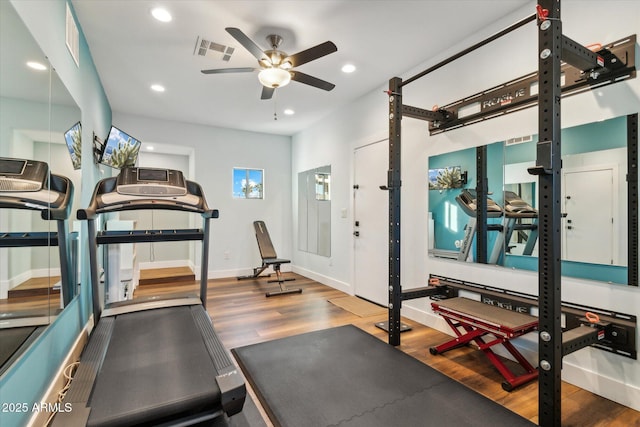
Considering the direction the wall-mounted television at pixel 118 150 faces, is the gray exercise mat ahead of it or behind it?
ahead

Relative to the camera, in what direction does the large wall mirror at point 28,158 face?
facing to the right of the viewer

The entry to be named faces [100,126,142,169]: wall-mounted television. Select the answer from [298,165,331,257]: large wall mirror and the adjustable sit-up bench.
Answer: the large wall mirror

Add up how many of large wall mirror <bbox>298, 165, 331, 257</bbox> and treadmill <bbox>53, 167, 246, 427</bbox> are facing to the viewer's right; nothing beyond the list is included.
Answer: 0

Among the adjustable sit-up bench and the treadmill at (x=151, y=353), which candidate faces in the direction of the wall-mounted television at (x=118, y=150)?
the treadmill

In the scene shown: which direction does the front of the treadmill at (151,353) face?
away from the camera

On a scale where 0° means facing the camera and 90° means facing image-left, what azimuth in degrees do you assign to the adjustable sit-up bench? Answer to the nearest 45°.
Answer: approximately 315°

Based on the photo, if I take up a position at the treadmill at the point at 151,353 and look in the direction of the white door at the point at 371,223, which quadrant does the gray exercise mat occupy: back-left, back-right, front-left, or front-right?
front-right

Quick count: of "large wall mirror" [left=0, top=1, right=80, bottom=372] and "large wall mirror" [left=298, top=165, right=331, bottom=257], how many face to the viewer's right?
1

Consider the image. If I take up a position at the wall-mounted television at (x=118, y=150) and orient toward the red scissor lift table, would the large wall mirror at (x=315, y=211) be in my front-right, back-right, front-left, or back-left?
front-left

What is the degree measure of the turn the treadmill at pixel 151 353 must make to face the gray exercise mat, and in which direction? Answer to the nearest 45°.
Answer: approximately 135° to its right

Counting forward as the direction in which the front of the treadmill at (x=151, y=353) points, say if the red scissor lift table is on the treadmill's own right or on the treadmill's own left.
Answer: on the treadmill's own right

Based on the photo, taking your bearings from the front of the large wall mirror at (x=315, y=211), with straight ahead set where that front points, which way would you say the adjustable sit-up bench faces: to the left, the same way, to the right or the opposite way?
to the left

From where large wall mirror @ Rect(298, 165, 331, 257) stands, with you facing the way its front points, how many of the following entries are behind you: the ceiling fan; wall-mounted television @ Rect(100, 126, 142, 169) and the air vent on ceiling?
0

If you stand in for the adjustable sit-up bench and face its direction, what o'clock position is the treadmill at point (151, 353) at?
The treadmill is roughly at 2 o'clock from the adjustable sit-up bench.

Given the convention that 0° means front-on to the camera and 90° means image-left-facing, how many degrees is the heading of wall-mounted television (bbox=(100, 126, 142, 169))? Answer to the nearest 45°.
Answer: approximately 315°

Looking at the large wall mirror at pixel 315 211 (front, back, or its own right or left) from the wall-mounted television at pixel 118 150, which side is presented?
front

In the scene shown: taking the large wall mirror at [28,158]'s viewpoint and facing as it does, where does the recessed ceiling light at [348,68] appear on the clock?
The recessed ceiling light is roughly at 12 o'clock from the large wall mirror.
